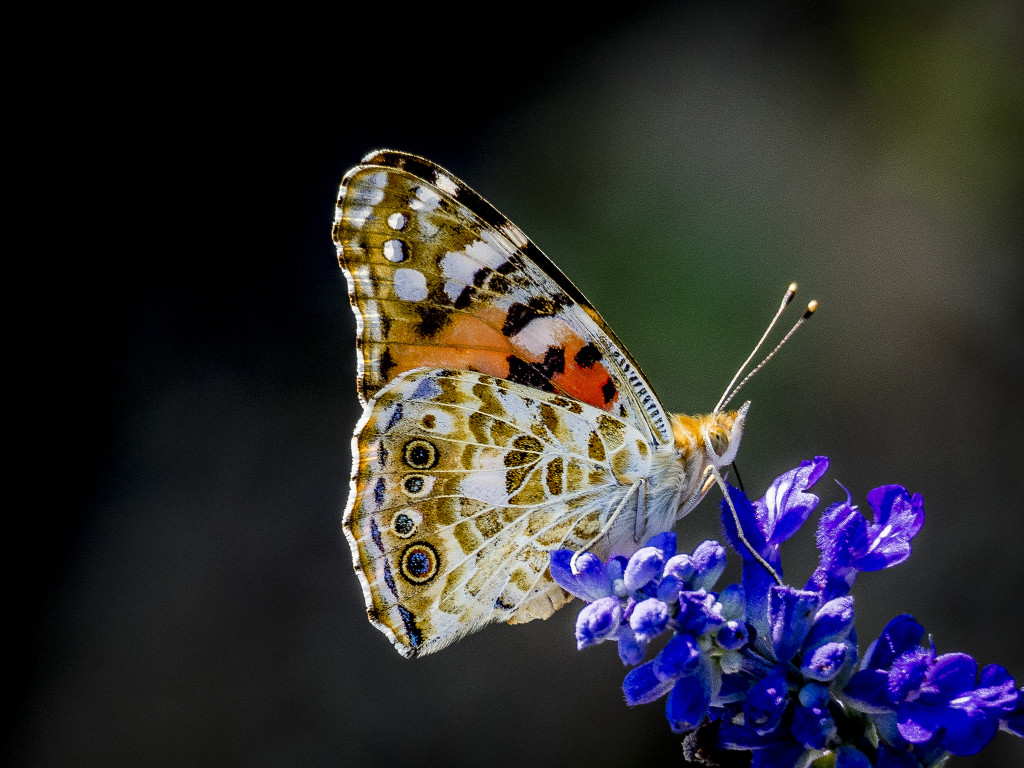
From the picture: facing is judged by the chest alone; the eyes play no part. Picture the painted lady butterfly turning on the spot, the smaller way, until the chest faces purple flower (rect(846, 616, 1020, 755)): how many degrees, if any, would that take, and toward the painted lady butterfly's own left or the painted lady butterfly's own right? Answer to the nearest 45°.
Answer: approximately 45° to the painted lady butterfly's own right

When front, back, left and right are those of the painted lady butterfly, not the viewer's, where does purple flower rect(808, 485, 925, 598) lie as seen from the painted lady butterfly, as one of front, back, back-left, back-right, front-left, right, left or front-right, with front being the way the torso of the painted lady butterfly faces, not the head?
front-right

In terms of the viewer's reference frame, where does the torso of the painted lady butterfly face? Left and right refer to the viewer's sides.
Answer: facing to the right of the viewer
